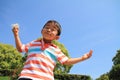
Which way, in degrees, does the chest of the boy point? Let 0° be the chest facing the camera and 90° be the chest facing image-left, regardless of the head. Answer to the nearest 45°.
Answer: approximately 0°
